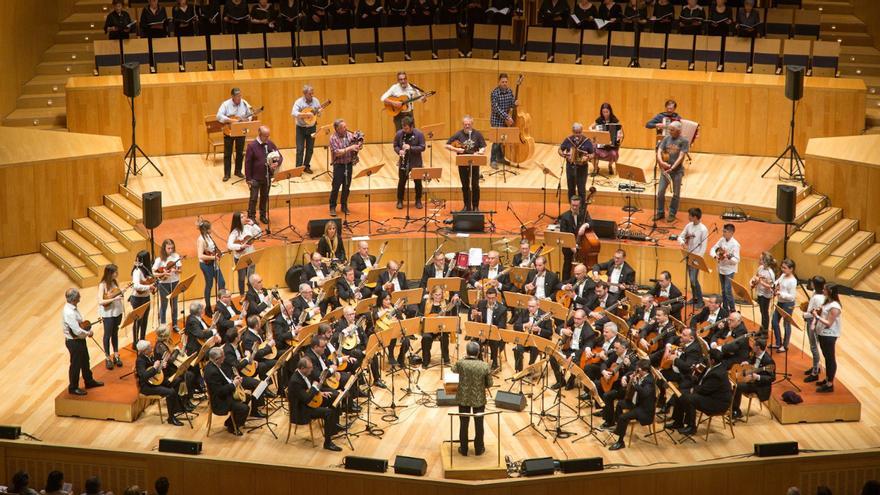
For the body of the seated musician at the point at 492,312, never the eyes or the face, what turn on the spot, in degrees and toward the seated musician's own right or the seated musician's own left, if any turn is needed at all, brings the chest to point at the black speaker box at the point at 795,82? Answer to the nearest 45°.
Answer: approximately 135° to the seated musician's own left

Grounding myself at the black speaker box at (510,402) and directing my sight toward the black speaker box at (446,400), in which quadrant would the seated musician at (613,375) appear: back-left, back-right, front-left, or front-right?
back-right

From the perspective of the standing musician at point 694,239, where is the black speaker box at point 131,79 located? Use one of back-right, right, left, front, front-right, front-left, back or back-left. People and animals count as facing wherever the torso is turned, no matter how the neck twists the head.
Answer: front-right

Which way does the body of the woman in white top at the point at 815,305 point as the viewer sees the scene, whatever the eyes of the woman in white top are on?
to the viewer's left

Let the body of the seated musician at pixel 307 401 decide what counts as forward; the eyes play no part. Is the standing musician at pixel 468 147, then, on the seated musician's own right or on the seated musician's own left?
on the seated musician's own left

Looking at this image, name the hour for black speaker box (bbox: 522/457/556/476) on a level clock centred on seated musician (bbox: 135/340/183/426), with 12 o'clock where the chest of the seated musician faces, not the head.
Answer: The black speaker box is roughly at 1 o'clock from the seated musician.

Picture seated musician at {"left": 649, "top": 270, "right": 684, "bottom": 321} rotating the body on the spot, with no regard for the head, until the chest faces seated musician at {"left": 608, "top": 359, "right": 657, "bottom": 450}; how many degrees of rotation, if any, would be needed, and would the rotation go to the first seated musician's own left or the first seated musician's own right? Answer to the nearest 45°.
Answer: approximately 45° to the first seated musician's own left

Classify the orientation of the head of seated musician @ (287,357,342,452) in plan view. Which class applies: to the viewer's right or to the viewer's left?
to the viewer's right

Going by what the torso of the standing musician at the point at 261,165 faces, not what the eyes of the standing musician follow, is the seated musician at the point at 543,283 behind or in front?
in front

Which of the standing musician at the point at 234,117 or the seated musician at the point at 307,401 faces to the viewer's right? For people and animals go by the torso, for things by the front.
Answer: the seated musician

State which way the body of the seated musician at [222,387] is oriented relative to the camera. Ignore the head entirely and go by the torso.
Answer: to the viewer's right
